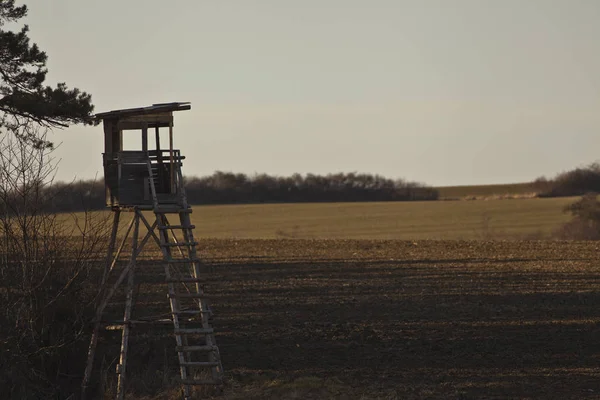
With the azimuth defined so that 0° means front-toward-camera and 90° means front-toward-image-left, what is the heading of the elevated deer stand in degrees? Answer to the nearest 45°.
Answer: approximately 315°

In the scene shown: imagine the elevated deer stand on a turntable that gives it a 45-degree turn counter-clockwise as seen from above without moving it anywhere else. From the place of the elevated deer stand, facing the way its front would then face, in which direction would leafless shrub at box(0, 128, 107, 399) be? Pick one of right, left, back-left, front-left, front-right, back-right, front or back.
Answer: back
